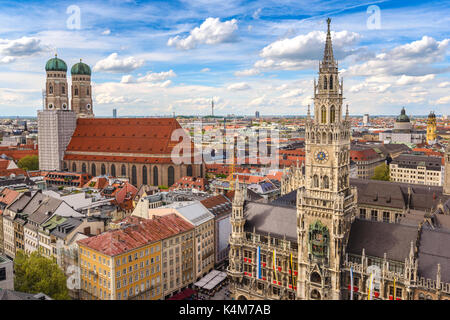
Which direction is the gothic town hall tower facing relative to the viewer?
toward the camera
